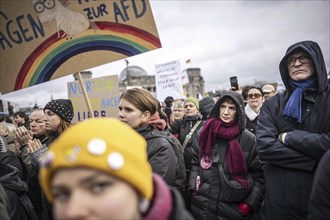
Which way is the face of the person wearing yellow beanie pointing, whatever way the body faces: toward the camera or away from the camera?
toward the camera

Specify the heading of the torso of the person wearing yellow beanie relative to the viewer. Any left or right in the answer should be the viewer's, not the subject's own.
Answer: facing the viewer and to the left of the viewer

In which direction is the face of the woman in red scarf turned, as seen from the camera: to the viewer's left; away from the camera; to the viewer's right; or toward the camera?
toward the camera

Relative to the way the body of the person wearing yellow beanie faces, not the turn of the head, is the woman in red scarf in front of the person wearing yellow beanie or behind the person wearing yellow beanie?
behind
